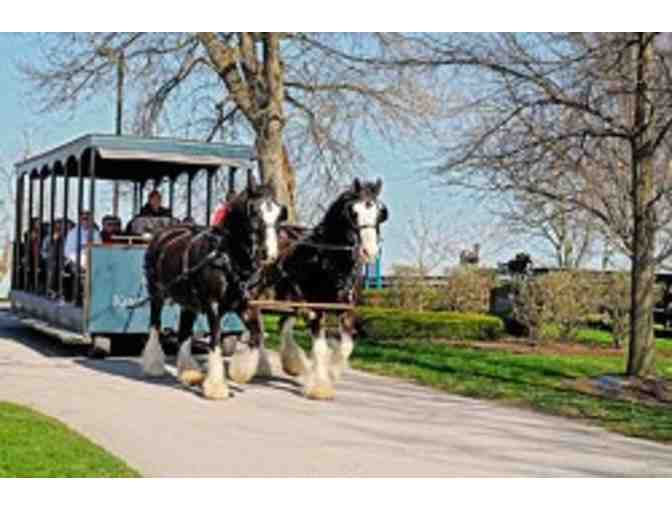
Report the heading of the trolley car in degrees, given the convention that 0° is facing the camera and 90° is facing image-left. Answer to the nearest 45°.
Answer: approximately 315°

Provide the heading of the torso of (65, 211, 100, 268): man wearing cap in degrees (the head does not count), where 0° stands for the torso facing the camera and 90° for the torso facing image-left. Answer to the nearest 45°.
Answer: approximately 315°

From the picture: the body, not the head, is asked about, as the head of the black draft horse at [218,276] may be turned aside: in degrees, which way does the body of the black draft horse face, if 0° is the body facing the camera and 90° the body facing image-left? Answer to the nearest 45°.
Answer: approximately 315°

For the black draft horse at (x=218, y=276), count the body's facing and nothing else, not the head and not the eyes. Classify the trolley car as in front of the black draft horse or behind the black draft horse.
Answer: behind

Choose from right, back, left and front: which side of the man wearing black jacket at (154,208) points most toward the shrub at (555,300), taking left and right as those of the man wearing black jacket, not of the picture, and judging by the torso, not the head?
left
